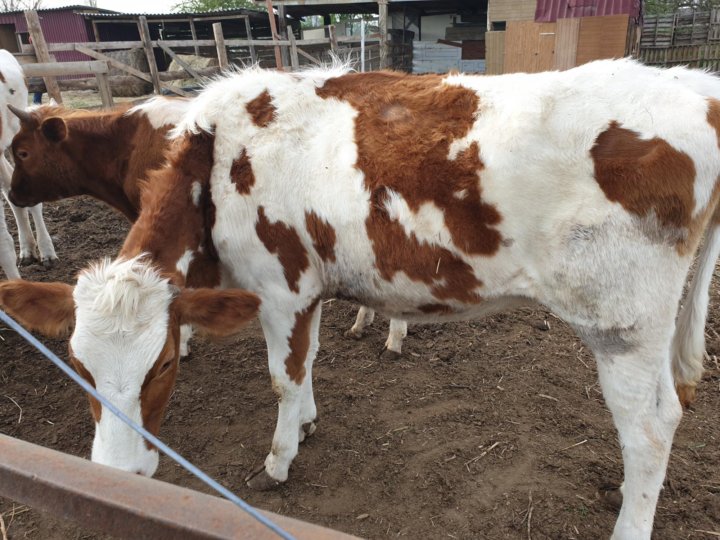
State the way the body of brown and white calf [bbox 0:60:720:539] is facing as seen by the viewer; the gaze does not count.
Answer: to the viewer's left

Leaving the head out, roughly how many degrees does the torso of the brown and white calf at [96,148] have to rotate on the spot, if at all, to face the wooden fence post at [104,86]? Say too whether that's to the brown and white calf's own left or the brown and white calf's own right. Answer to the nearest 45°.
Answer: approximately 90° to the brown and white calf's own right

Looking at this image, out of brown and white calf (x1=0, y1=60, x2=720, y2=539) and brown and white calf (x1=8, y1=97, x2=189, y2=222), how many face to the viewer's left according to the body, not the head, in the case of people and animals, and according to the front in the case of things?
2

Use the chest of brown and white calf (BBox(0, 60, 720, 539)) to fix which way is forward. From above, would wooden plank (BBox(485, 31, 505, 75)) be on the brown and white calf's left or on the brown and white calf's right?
on the brown and white calf's right

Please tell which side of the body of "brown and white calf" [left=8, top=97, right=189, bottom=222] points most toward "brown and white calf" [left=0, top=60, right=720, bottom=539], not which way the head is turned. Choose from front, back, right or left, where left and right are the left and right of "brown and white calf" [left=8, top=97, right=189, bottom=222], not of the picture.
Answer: left

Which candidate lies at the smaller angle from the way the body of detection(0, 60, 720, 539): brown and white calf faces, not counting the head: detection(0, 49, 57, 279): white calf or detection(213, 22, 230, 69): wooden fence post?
the white calf

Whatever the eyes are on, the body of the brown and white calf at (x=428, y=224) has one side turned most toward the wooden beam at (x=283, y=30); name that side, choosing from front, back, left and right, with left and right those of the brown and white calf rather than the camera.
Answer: right

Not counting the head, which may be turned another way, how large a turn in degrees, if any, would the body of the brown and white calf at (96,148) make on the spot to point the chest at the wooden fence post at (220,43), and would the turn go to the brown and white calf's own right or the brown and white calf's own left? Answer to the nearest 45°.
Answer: approximately 90° to the brown and white calf's own right

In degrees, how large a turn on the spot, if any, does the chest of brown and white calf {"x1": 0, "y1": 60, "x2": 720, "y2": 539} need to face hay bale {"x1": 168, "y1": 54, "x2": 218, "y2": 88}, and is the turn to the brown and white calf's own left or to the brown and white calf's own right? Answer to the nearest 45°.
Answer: approximately 90° to the brown and white calf's own right

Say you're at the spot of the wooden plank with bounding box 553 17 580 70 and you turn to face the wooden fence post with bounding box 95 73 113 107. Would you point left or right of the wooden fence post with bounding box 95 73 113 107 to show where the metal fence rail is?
left

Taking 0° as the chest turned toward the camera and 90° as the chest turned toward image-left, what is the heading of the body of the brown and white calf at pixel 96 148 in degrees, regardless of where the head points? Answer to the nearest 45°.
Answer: approximately 90°
